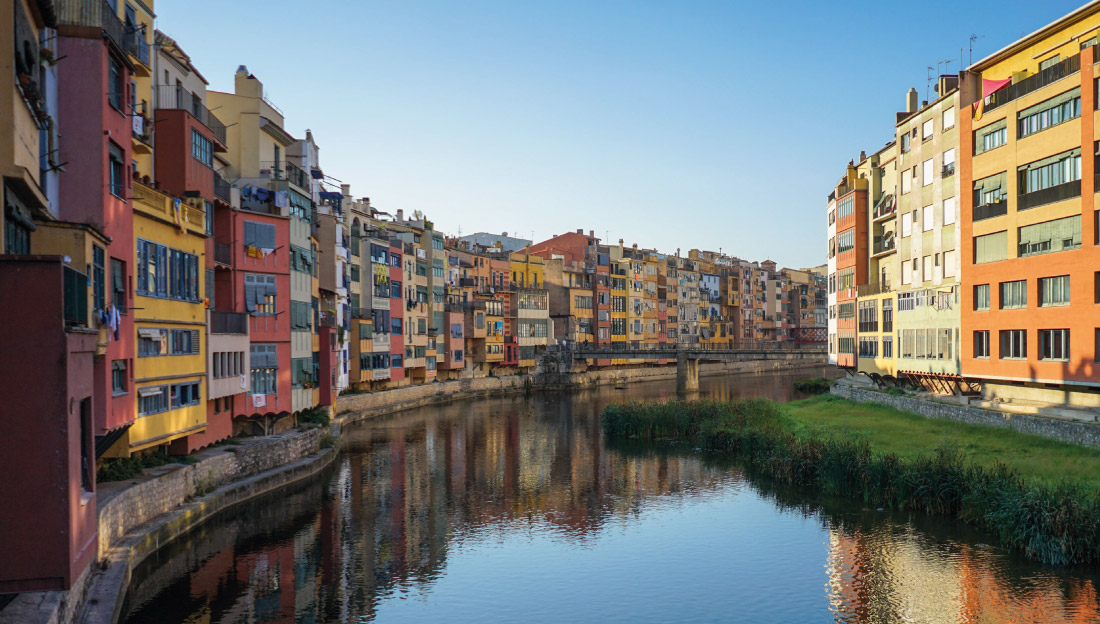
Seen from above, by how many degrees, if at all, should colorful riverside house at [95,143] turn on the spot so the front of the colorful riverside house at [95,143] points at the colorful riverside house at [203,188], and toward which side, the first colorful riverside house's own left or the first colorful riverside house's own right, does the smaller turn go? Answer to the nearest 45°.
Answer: approximately 135° to the first colorful riverside house's own left

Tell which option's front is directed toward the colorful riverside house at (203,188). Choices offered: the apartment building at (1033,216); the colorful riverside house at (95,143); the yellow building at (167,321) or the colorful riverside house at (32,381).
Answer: the apartment building

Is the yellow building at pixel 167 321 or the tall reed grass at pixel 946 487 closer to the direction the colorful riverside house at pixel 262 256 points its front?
the tall reed grass

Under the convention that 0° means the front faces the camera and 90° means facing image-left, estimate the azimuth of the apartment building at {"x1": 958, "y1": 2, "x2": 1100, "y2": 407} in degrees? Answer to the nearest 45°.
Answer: approximately 45°

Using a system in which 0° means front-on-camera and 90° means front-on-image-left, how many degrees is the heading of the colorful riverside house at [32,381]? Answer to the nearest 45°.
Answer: approximately 315°

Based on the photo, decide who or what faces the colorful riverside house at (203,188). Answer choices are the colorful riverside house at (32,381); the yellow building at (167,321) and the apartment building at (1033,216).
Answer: the apartment building
